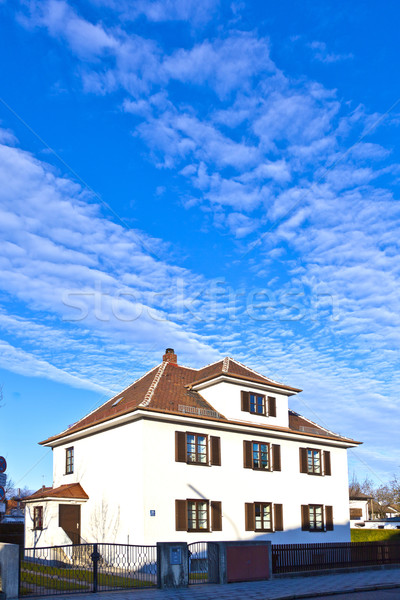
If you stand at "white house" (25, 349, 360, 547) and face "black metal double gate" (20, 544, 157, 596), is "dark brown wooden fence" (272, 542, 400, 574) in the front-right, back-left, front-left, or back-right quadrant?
front-left

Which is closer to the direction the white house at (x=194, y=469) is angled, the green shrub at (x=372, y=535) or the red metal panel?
the red metal panel

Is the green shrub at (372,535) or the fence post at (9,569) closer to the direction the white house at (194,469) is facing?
the fence post

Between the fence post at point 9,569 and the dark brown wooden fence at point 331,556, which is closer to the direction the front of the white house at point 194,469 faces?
the dark brown wooden fence

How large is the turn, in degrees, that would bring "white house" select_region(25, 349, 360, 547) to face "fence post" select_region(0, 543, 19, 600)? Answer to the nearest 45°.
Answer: approximately 45° to its right

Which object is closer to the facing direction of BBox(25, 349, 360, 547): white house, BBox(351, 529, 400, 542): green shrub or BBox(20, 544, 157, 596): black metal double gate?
the black metal double gate

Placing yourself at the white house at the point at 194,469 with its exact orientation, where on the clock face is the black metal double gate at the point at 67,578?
The black metal double gate is roughly at 2 o'clock from the white house.

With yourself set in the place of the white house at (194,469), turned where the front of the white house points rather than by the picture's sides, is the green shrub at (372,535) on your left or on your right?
on your left

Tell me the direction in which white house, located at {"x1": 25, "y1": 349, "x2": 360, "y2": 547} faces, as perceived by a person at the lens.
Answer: facing the viewer and to the right of the viewer

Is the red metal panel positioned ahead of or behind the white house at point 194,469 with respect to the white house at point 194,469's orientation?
ahead
